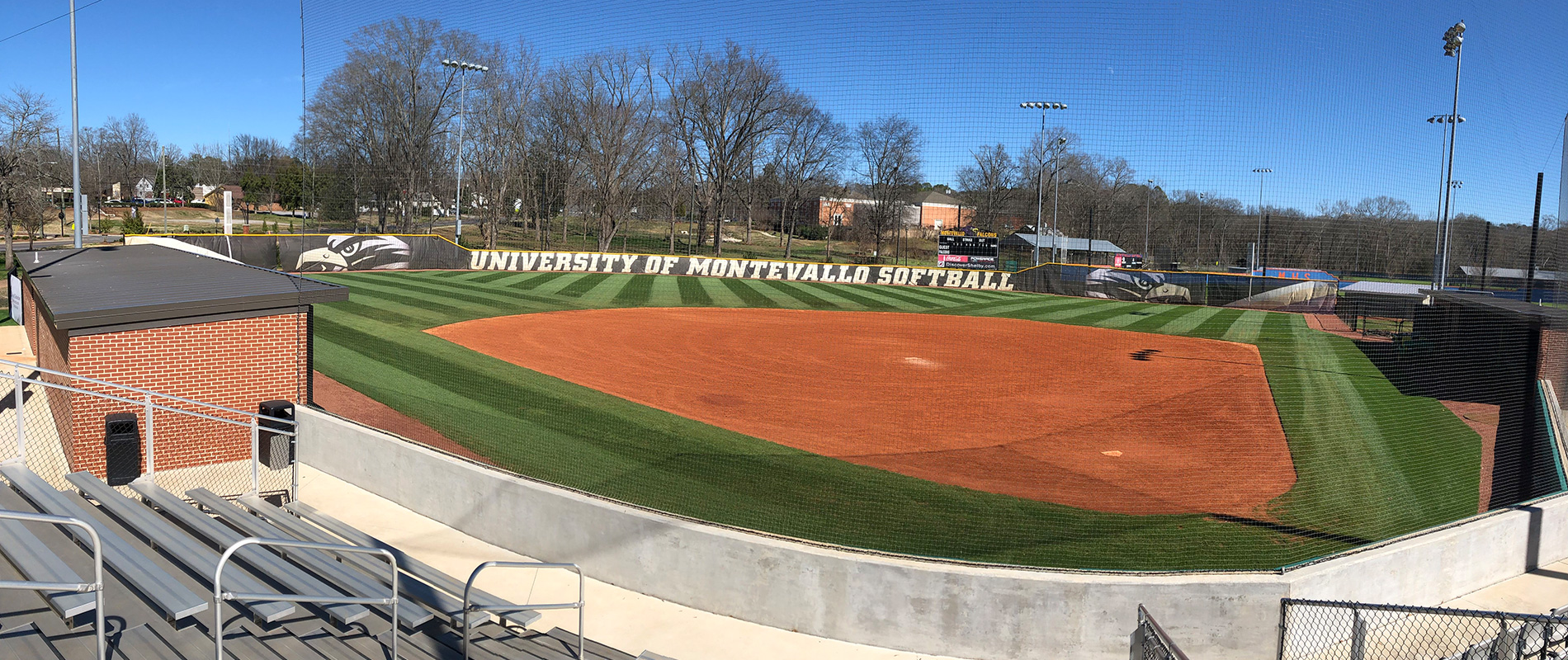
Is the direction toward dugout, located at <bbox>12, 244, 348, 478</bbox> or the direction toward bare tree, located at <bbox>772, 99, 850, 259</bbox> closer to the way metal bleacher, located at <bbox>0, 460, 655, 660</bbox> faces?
the bare tree

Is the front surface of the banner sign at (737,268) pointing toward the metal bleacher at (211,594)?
yes

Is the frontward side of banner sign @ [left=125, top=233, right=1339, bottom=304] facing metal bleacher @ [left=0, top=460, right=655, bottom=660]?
yes

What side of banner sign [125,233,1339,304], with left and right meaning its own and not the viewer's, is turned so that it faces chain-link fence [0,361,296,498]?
front

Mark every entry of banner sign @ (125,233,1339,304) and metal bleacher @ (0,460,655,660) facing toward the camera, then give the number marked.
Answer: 1

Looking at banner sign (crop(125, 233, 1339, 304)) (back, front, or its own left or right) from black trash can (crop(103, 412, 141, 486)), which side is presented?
front

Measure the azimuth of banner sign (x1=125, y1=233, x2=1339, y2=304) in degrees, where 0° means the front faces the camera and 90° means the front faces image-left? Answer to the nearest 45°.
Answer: approximately 0°

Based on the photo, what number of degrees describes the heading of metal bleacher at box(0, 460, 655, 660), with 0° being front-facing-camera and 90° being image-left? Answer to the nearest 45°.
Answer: approximately 225°
